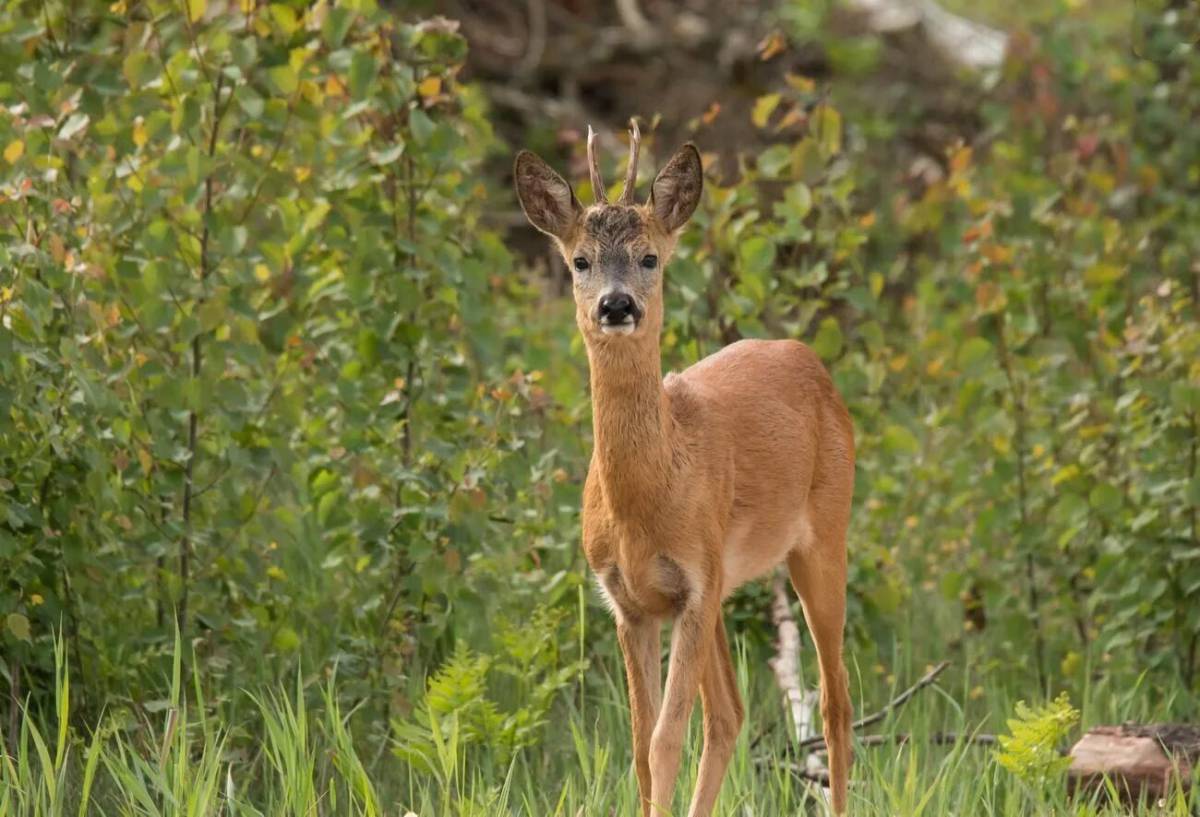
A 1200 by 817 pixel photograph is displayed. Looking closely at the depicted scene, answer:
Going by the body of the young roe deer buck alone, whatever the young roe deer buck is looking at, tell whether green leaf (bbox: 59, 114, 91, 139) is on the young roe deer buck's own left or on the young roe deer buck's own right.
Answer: on the young roe deer buck's own right

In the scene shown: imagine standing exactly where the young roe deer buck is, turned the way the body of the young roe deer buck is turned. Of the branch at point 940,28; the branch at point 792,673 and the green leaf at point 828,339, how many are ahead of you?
0

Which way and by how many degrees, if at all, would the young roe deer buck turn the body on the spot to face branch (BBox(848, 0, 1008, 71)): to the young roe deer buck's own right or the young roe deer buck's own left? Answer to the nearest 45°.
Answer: approximately 135° to the young roe deer buck's own right

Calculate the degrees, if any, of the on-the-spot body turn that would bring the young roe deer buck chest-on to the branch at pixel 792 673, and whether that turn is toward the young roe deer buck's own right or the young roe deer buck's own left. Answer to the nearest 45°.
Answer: approximately 135° to the young roe deer buck's own right

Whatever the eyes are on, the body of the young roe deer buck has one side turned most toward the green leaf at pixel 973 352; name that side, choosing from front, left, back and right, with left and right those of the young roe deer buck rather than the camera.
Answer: back

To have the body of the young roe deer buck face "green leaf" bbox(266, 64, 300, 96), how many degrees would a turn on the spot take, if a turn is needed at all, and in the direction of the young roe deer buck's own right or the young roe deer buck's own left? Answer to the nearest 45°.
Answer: approximately 90° to the young roe deer buck's own right

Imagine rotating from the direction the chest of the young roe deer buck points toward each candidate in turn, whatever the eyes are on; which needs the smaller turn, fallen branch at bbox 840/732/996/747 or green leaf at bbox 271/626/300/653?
the green leaf

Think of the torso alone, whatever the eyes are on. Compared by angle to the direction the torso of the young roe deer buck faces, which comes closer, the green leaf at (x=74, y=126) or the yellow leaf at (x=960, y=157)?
the green leaf

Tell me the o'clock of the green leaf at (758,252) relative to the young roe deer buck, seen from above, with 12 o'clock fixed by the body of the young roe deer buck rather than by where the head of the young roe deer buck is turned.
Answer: The green leaf is roughly at 5 o'clock from the young roe deer buck.

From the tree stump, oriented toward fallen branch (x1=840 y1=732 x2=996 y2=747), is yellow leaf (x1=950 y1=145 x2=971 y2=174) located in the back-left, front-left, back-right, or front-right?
front-right

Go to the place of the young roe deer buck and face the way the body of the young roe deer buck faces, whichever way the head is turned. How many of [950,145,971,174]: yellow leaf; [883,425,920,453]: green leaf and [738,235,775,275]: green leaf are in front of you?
0

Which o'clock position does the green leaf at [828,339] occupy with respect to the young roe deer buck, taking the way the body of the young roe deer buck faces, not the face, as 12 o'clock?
The green leaf is roughly at 5 o'clock from the young roe deer buck.
